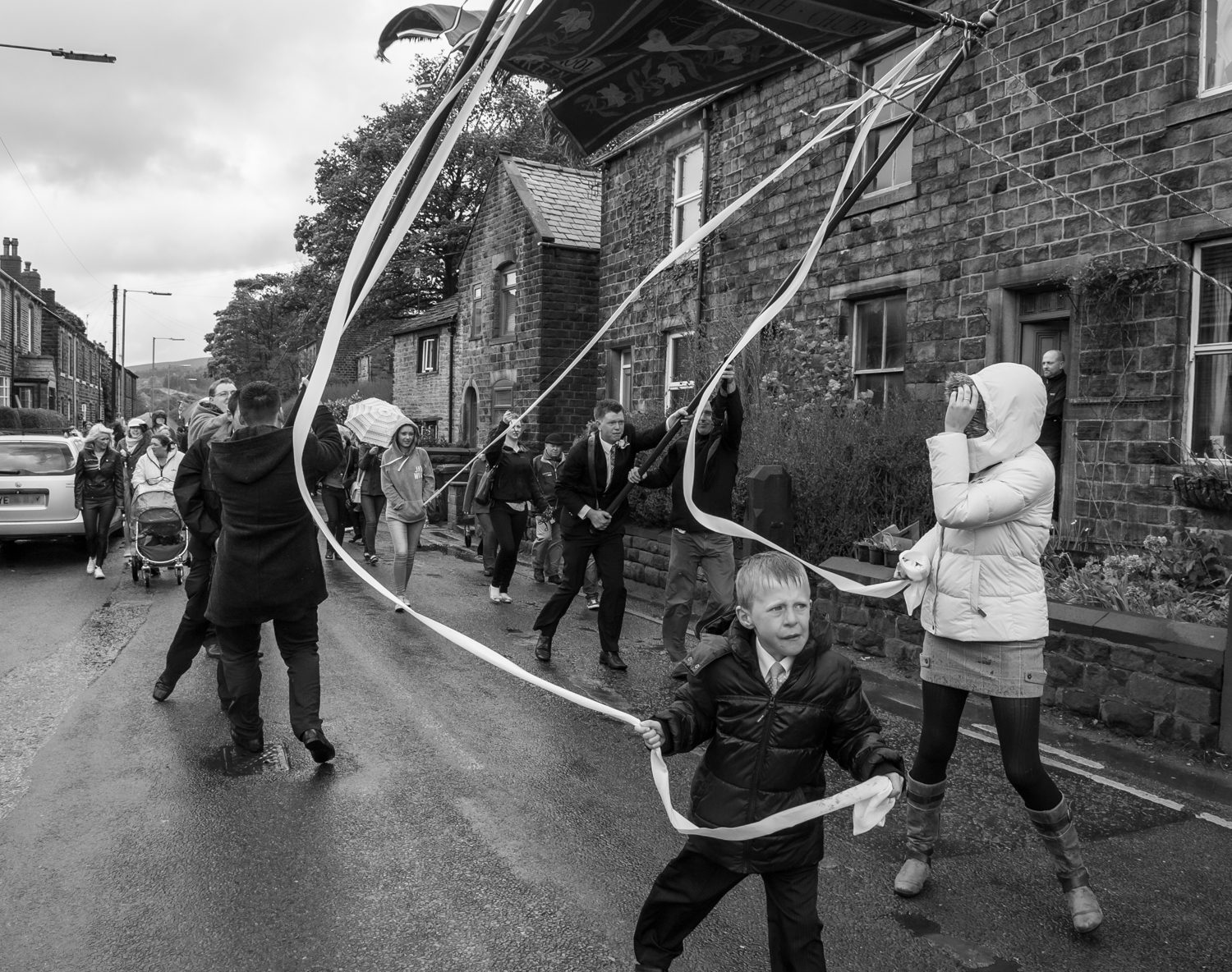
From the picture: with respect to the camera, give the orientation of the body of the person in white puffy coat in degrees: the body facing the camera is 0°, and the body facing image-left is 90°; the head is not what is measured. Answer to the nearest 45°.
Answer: approximately 45°

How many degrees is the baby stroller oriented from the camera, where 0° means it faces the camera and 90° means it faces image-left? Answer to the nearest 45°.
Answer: approximately 0°

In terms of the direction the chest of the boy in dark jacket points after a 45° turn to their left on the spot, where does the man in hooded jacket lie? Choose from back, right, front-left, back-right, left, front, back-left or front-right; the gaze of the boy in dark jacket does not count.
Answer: back

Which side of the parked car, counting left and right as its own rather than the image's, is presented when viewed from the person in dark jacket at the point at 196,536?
back

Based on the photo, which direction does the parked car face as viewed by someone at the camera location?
facing away from the viewer

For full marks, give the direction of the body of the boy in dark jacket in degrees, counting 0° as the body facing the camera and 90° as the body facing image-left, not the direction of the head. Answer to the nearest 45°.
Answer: approximately 0°

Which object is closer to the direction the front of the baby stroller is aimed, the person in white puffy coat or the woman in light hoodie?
the person in white puffy coat
